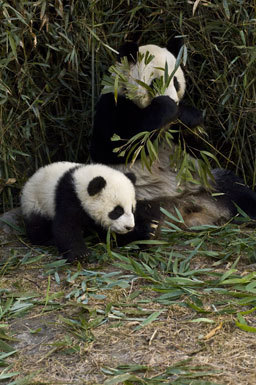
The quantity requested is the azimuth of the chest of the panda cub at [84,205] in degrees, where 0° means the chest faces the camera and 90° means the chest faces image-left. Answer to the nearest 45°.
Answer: approximately 315°

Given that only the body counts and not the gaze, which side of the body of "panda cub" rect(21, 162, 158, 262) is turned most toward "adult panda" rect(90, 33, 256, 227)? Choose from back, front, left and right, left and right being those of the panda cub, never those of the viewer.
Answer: left

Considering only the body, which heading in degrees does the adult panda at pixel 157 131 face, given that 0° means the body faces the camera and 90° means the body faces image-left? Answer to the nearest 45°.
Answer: approximately 315°

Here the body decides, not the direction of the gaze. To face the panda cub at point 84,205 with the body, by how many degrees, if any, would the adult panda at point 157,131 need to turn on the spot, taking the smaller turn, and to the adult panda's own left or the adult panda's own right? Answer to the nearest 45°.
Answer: approximately 90° to the adult panda's own right
